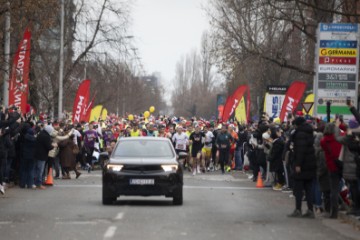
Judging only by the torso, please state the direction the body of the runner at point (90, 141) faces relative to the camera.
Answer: toward the camera

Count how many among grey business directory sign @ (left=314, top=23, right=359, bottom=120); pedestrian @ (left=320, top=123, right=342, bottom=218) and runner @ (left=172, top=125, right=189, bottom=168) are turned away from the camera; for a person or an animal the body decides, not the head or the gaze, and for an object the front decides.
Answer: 1

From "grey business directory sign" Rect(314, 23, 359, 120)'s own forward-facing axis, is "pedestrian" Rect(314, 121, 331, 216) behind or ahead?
ahead

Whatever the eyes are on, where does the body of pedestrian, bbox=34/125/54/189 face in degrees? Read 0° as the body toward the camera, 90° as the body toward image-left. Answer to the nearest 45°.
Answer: approximately 270°

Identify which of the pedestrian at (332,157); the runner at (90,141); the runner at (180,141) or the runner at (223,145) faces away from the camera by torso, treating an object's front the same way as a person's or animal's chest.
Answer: the pedestrian

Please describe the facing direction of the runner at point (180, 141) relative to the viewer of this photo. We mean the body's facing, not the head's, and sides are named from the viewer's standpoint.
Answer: facing the viewer

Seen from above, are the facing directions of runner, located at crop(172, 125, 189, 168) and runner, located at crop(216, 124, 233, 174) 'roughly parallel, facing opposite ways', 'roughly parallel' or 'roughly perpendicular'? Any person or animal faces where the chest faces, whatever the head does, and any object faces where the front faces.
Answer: roughly parallel

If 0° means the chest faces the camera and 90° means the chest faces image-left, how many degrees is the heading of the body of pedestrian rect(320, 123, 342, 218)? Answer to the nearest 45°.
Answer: approximately 180°
